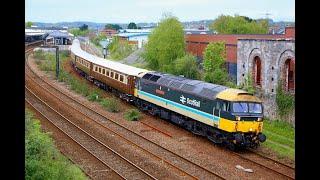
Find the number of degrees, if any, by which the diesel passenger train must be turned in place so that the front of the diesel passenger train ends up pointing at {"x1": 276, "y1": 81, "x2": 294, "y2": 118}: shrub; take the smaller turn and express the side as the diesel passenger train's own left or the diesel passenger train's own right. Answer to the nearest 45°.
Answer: approximately 90° to the diesel passenger train's own left

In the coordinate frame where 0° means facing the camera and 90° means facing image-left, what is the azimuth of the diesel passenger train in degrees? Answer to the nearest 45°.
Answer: approximately 315°

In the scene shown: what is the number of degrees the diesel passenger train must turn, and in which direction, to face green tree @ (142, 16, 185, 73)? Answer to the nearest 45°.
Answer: approximately 135° to its left

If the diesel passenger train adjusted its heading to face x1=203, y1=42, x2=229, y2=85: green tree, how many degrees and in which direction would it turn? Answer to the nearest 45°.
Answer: approximately 135° to its left

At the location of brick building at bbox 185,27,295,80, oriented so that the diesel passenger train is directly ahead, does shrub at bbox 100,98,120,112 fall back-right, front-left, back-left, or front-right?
front-right

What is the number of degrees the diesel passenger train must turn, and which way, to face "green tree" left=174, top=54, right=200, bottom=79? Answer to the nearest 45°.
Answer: approximately 135° to its left
